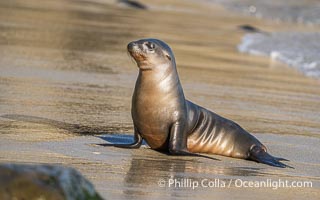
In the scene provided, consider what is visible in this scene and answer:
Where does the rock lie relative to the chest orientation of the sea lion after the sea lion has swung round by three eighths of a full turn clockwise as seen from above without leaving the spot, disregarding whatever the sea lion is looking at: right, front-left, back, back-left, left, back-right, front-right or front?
back

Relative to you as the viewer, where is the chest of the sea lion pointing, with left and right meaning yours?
facing the viewer and to the left of the viewer
